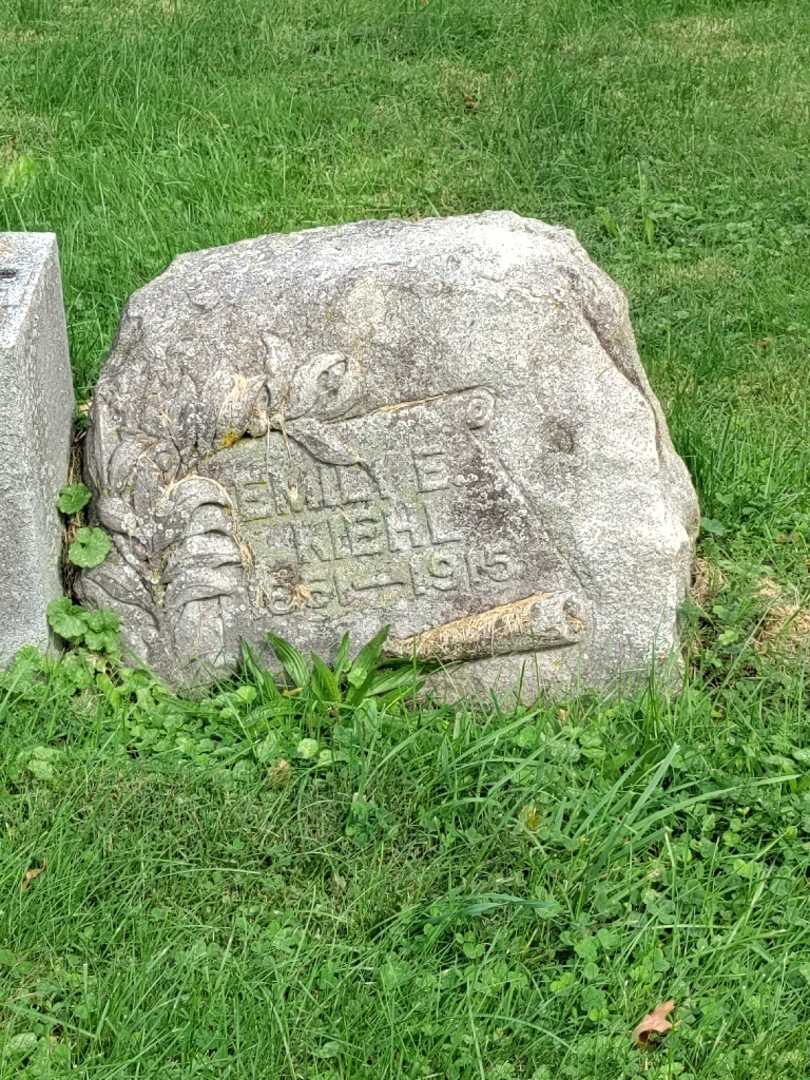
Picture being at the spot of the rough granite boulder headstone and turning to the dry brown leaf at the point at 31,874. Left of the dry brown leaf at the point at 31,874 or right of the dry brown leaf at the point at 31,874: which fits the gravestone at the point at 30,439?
right

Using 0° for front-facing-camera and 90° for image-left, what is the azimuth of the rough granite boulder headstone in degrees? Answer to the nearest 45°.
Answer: approximately 0°

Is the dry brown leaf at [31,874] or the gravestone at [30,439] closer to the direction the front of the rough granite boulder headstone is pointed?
the dry brown leaf

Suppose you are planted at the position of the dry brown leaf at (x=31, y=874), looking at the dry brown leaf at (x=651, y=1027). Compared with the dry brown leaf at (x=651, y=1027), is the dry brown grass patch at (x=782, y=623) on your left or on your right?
left

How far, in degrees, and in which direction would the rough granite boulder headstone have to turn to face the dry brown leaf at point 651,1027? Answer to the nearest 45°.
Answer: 0° — it already faces it

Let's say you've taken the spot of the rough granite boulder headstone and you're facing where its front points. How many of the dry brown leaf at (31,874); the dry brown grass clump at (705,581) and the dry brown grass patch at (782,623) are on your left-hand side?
2

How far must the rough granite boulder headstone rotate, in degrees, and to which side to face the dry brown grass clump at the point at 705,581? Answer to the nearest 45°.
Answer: approximately 90° to its left

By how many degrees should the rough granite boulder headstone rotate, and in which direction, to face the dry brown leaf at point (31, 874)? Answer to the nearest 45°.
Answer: approximately 45° to its right

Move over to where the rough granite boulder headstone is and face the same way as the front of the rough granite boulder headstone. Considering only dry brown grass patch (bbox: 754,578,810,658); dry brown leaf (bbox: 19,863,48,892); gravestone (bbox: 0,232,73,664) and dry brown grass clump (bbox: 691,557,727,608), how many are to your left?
2

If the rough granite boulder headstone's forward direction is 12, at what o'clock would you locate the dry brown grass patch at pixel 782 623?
The dry brown grass patch is roughly at 9 o'clock from the rough granite boulder headstone.

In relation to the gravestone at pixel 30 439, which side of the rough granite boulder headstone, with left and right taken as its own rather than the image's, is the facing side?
right

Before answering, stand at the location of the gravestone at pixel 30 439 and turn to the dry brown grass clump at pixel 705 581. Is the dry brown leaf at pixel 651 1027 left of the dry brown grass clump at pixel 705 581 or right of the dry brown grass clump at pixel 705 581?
right
